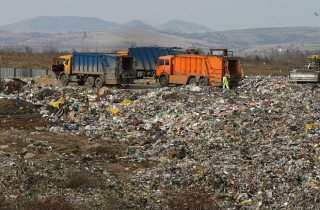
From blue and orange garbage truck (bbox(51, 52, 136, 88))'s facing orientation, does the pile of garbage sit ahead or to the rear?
to the rear

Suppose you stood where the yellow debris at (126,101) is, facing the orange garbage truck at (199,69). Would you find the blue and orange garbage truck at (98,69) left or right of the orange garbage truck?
left

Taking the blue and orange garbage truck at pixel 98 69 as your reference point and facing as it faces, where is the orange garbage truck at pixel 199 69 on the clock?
The orange garbage truck is roughly at 5 o'clock from the blue and orange garbage truck.

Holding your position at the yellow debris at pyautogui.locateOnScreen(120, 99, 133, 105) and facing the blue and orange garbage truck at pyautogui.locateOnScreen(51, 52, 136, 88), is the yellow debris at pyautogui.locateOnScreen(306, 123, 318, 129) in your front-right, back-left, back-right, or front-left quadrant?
back-right

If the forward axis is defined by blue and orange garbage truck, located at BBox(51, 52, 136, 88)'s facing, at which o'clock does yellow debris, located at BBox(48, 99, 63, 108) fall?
The yellow debris is roughly at 8 o'clock from the blue and orange garbage truck.

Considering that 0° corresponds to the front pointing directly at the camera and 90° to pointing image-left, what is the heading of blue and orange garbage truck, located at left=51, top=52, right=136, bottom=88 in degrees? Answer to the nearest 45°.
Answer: approximately 135°

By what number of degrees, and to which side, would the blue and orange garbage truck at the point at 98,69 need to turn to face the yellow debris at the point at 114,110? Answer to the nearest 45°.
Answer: approximately 135° to its left

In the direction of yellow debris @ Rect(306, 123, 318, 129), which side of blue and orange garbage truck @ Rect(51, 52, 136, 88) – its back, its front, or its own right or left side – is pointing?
back
